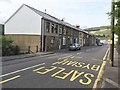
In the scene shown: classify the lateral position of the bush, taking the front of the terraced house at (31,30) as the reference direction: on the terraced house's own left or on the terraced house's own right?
on the terraced house's own right

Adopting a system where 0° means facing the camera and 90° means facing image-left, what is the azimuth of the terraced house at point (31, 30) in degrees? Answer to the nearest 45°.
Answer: approximately 315°
